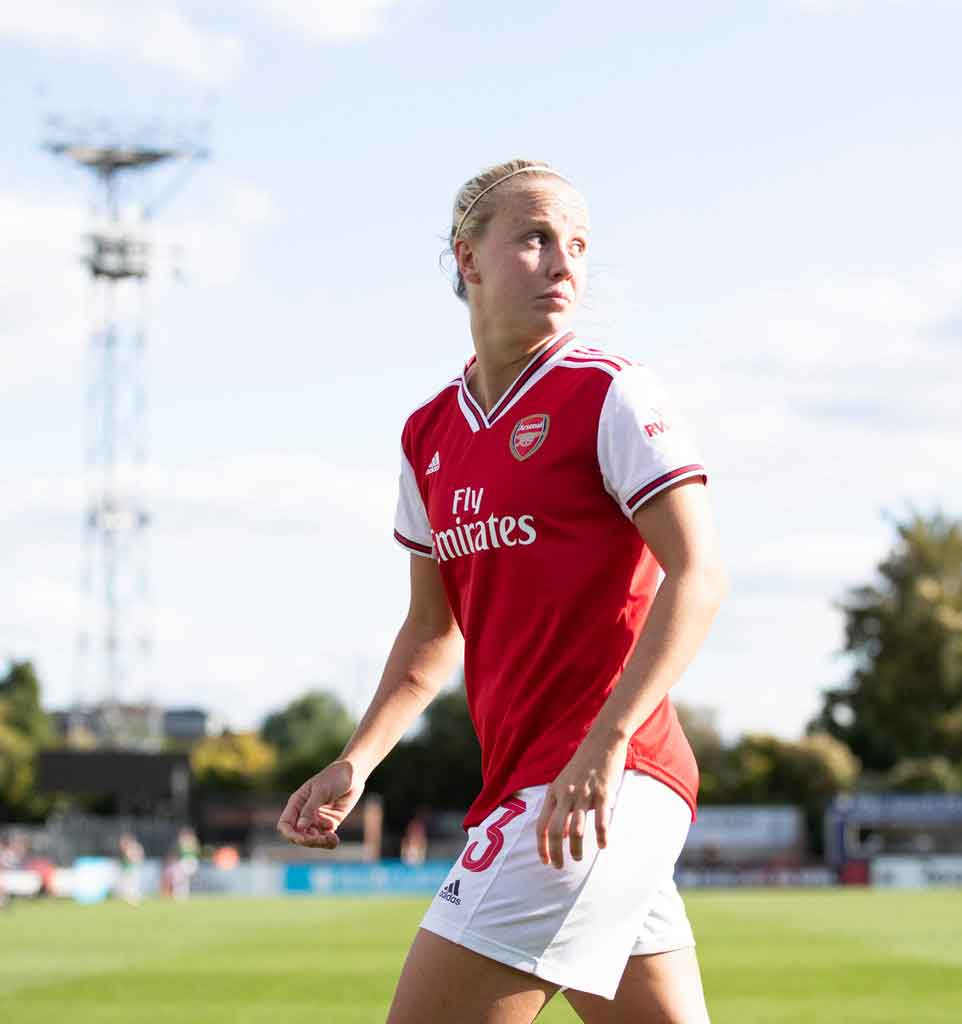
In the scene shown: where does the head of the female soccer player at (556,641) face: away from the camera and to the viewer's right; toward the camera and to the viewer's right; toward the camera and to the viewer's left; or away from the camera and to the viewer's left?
toward the camera and to the viewer's right

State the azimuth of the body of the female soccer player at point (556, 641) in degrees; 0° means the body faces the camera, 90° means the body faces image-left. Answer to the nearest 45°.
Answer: approximately 45°
